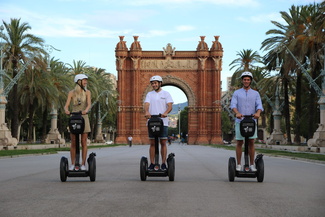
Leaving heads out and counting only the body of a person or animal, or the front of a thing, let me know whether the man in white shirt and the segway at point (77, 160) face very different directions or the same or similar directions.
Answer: same or similar directions

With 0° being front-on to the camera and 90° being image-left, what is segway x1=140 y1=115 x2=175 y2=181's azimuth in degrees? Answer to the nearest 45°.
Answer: approximately 0°

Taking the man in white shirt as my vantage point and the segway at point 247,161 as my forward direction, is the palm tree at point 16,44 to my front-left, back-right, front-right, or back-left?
back-left

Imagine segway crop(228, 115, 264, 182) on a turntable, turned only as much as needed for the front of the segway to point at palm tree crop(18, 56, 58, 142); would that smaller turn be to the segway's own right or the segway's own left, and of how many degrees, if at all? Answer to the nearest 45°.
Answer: approximately 135° to the segway's own right

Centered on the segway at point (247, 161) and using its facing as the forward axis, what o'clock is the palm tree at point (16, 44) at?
The palm tree is roughly at 5 o'clock from the segway.

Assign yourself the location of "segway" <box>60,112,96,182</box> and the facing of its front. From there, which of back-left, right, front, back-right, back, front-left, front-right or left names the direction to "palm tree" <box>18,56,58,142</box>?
back

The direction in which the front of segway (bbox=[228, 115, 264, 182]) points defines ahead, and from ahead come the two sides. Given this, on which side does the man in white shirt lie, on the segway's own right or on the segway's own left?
on the segway's own right

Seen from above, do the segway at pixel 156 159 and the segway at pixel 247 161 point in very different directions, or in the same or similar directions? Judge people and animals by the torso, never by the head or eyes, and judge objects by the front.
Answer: same or similar directions

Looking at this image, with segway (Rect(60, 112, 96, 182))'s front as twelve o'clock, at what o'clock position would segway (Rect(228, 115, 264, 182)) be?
segway (Rect(228, 115, 264, 182)) is roughly at 9 o'clock from segway (Rect(60, 112, 96, 182)).

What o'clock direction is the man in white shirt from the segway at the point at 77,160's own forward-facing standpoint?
The man in white shirt is roughly at 9 o'clock from the segway.

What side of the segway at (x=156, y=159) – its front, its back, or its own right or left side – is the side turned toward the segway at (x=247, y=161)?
left

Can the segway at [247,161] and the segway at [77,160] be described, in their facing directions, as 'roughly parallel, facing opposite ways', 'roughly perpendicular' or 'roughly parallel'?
roughly parallel

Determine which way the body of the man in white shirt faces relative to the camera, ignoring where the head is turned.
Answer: toward the camera
